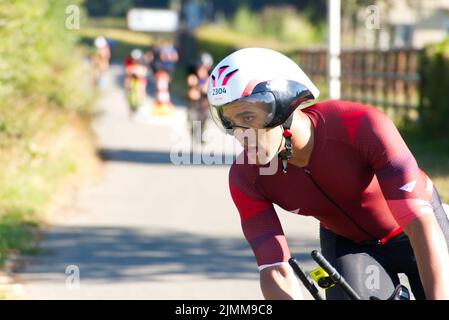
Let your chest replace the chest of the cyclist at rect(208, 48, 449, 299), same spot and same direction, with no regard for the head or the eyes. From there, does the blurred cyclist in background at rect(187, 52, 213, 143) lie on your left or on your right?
on your right

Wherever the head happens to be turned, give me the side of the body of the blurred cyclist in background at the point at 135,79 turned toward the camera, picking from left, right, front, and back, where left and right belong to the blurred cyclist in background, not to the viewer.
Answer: front

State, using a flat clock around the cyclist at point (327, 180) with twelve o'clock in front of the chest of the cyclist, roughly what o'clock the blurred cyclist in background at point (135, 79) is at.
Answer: The blurred cyclist in background is roughly at 4 o'clock from the cyclist.

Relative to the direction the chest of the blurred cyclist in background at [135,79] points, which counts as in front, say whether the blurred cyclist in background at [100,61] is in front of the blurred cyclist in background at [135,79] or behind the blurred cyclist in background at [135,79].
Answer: behind

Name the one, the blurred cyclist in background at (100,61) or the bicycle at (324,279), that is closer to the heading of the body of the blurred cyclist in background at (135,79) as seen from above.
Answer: the bicycle

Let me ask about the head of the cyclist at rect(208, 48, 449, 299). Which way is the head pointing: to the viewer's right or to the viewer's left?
to the viewer's left

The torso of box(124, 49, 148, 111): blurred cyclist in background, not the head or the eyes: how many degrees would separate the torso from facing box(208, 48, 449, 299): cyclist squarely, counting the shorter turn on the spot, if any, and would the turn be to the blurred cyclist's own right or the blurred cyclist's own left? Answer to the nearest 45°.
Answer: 0° — they already face them

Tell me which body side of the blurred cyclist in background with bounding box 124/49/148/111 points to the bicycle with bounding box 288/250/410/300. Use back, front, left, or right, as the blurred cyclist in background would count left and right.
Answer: front

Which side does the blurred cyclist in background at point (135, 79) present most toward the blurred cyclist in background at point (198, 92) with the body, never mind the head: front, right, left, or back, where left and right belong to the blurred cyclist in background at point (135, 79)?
front

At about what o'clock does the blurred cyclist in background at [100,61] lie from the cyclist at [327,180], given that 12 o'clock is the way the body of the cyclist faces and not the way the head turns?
The blurred cyclist in background is roughly at 4 o'clock from the cyclist.

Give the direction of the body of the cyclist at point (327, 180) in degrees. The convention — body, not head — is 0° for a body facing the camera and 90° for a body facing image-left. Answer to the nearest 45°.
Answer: approximately 45°

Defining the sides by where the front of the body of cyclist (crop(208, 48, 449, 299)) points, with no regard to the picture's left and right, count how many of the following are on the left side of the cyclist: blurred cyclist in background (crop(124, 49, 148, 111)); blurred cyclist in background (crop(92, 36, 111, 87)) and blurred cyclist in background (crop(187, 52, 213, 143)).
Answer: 0

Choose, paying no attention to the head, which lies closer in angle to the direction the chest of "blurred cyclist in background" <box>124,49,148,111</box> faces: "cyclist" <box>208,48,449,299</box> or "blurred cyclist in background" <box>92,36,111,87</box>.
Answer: the cyclist

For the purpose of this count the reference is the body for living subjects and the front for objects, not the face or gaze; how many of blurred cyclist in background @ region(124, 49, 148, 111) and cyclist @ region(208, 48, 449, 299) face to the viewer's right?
0
